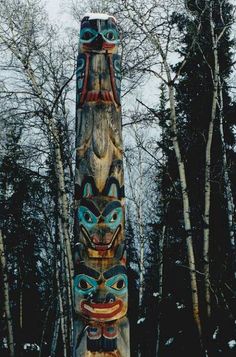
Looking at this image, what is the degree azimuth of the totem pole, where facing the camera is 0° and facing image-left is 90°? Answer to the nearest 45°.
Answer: approximately 0°
